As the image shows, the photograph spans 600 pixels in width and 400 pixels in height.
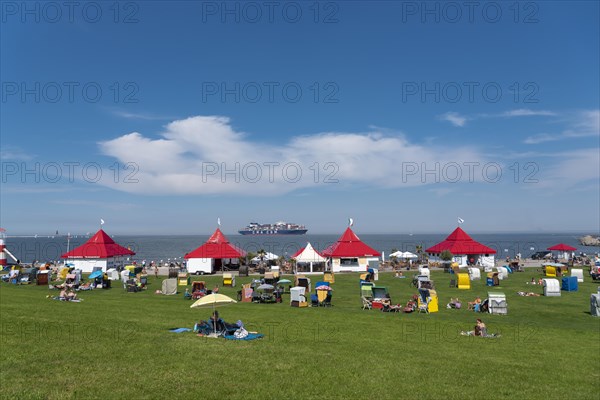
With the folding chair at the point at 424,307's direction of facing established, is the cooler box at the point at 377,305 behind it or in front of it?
in front

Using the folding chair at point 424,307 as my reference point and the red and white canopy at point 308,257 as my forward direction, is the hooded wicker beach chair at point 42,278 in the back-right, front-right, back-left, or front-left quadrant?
front-left

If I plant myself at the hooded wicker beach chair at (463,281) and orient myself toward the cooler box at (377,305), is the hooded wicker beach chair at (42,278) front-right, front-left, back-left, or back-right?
front-right

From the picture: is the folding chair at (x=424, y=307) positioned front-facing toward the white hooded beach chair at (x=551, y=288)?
no

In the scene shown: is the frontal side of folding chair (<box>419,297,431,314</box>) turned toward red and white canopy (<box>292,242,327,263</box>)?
no

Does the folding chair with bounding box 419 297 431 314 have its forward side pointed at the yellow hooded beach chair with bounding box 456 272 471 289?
no

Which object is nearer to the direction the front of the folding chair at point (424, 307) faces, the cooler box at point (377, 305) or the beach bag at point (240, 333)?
the beach bag
